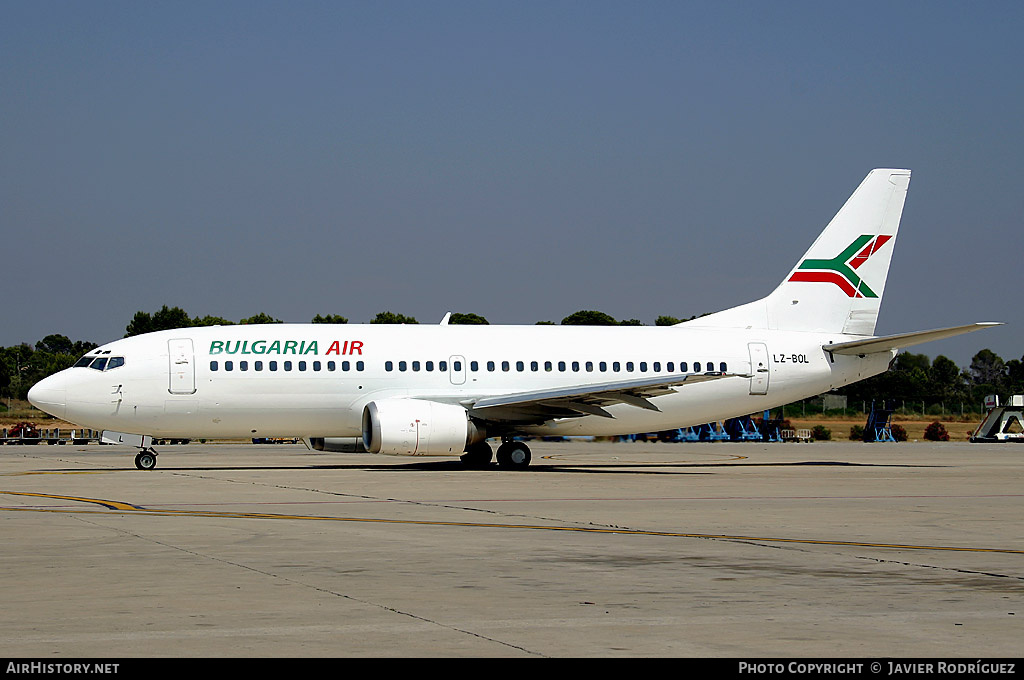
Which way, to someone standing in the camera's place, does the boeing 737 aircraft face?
facing to the left of the viewer
